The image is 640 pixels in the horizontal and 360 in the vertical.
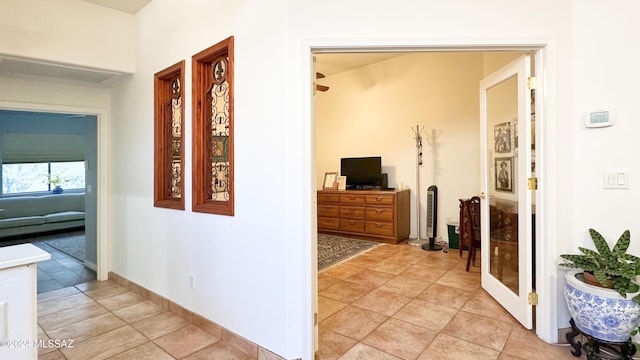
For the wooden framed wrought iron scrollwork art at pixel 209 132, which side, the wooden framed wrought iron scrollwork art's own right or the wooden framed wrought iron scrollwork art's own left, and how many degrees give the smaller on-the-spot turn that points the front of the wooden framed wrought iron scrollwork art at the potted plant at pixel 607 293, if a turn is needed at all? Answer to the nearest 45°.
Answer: approximately 90° to the wooden framed wrought iron scrollwork art's own left

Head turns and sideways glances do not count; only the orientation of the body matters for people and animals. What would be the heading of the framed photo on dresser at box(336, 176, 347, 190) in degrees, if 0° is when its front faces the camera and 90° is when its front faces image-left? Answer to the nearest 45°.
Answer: approximately 0°

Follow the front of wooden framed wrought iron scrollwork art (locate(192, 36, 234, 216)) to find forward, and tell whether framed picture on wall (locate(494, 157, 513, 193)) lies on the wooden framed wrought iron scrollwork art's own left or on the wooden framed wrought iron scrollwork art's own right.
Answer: on the wooden framed wrought iron scrollwork art's own left

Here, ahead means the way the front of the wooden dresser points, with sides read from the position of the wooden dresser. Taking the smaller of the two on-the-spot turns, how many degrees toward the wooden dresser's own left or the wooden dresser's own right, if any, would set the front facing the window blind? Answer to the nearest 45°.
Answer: approximately 45° to the wooden dresser's own right

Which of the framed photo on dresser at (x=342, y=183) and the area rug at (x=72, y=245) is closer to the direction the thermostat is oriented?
the area rug

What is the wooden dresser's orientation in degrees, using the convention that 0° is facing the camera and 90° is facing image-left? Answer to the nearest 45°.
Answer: approximately 45°

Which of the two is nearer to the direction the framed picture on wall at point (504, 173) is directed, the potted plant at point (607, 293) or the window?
the window

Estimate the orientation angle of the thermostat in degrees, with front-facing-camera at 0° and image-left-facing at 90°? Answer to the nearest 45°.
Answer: approximately 0°

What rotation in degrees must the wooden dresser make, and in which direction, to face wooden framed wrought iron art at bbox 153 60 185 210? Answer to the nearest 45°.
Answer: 0° — it already faces it

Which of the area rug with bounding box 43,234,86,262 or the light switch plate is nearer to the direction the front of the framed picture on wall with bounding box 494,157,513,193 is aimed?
the area rug

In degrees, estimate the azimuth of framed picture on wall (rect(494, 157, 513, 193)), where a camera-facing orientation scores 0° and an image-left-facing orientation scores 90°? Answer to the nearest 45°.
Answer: approximately 45°

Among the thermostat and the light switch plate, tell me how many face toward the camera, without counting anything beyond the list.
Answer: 2
